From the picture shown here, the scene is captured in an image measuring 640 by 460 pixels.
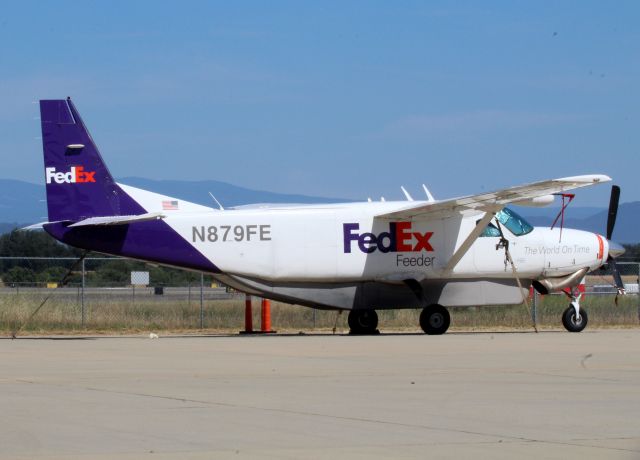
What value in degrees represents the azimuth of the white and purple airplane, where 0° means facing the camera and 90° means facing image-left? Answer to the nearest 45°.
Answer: approximately 270°

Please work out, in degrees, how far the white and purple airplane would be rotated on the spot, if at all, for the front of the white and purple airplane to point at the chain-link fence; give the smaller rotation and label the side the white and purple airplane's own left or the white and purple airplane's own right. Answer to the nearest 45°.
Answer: approximately 135° to the white and purple airplane's own left
